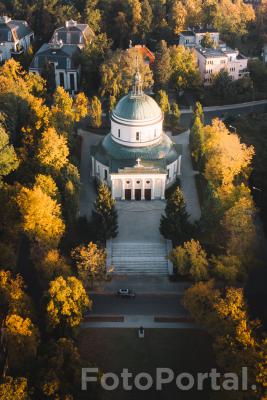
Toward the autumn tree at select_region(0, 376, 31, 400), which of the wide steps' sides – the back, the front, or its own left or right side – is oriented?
front

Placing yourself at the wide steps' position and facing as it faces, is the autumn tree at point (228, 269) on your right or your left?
on your left

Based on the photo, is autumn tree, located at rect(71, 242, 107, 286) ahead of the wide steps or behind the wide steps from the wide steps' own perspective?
ahead

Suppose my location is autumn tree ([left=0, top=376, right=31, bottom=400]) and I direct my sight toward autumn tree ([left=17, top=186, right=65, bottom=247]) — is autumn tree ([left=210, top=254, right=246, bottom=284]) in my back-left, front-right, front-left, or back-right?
front-right

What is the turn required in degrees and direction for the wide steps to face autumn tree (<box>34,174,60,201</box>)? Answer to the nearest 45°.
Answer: approximately 90° to its right

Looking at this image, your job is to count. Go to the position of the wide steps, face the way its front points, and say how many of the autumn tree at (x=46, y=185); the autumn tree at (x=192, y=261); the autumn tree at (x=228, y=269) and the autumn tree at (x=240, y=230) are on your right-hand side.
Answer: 1

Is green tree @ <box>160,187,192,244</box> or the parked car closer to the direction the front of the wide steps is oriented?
the parked car

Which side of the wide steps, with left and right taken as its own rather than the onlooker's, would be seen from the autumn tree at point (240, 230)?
left

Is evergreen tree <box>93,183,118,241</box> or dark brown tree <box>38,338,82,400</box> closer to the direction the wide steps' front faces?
the dark brown tree

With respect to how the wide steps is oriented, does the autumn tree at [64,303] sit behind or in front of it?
in front

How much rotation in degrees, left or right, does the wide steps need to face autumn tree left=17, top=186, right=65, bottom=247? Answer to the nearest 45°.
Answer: approximately 90° to its right

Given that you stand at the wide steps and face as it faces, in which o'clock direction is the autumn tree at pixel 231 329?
The autumn tree is roughly at 11 o'clock from the wide steps.

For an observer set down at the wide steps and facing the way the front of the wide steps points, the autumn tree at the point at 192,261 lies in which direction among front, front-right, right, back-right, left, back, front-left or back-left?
front-left

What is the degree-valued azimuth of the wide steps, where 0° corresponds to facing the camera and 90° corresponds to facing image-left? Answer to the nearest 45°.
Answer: approximately 0°

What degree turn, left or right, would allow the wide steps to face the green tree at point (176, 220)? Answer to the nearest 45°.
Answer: approximately 135° to its left

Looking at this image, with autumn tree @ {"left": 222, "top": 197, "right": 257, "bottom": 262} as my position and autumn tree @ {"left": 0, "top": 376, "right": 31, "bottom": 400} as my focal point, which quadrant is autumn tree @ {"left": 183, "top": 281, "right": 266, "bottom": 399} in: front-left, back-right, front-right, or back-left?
front-left
